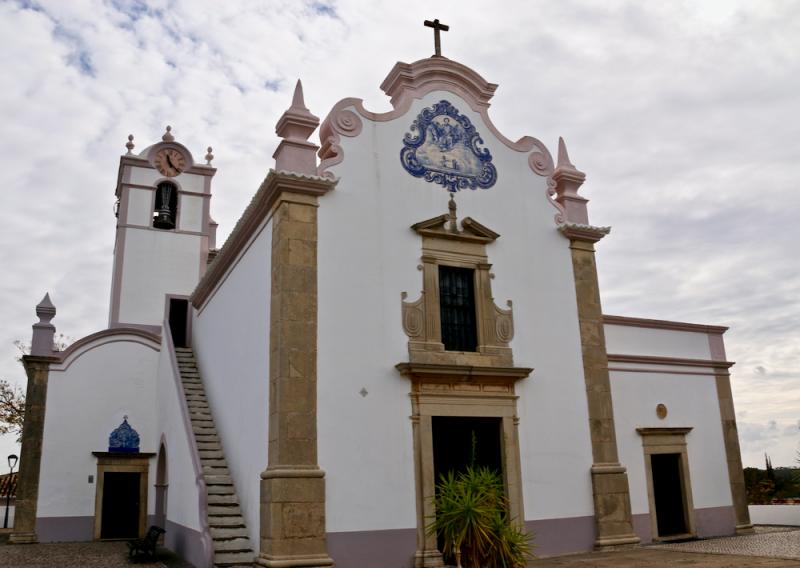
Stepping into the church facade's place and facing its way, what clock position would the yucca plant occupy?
The yucca plant is roughly at 1 o'clock from the church facade.

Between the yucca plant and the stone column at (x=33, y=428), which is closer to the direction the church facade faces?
the yucca plant

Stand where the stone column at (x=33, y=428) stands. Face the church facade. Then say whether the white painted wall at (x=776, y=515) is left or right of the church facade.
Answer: left

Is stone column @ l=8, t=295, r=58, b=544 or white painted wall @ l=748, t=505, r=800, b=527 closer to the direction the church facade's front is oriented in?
the white painted wall

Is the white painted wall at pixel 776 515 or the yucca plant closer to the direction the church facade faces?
the yucca plant

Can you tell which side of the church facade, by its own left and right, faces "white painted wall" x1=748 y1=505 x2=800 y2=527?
left

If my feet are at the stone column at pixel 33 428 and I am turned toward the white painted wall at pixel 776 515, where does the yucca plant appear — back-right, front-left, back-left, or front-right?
front-right
